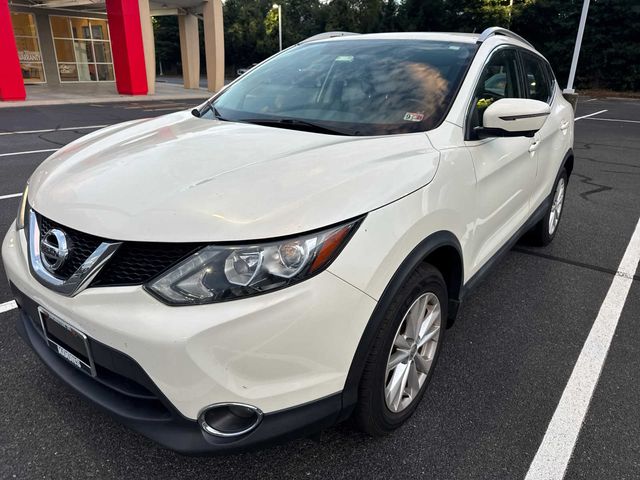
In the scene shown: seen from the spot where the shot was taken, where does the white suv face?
facing the viewer and to the left of the viewer
